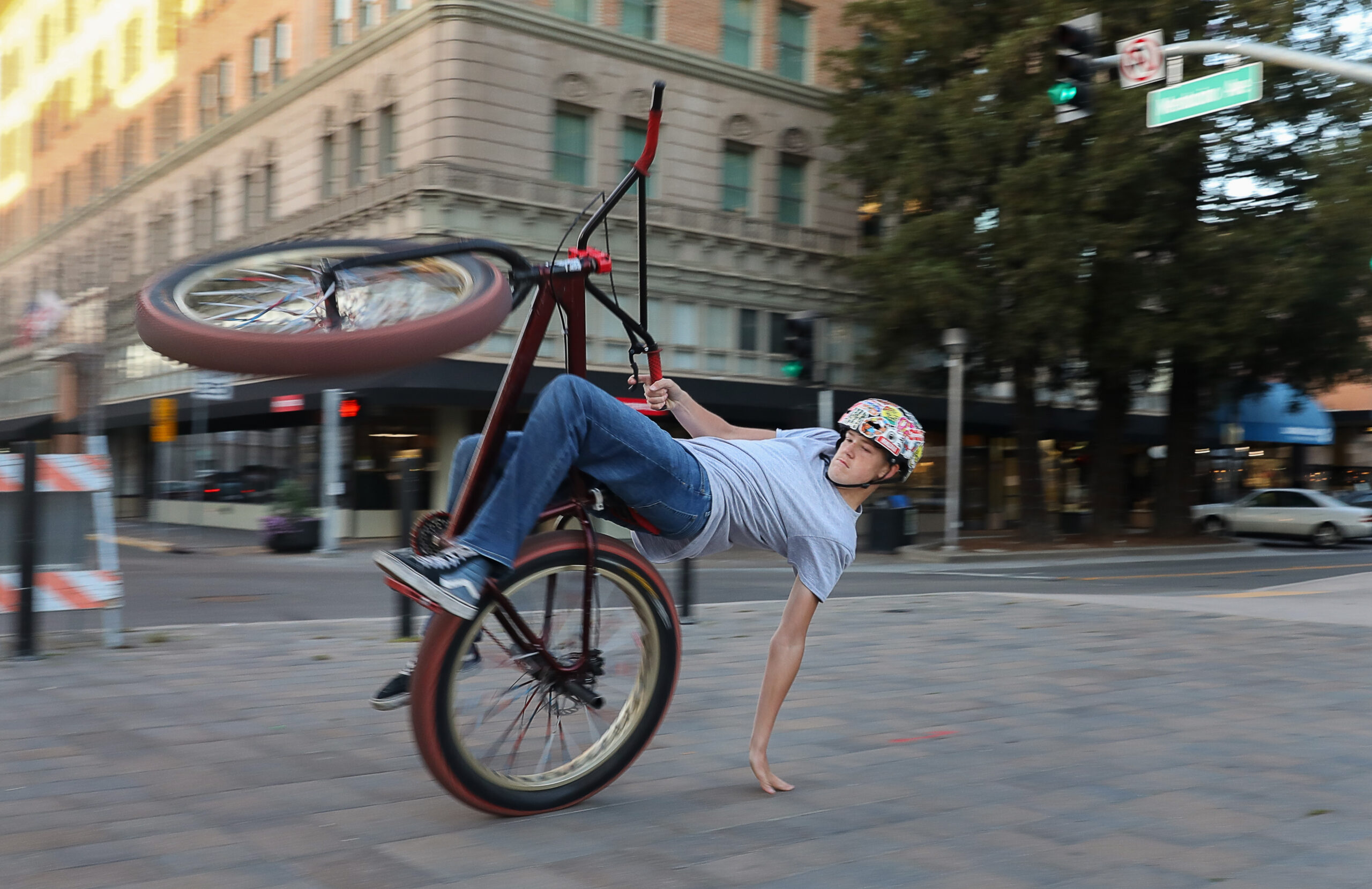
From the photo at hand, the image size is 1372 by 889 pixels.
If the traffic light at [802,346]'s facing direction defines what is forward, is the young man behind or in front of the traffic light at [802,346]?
in front

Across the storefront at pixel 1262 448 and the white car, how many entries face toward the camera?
1

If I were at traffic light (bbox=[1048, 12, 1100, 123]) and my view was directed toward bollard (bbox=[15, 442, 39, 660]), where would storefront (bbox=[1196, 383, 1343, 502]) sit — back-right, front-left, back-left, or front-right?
back-right

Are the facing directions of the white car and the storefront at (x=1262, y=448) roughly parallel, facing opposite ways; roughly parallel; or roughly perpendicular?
roughly perpendicular

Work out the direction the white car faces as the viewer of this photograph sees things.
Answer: facing to the left of the viewer

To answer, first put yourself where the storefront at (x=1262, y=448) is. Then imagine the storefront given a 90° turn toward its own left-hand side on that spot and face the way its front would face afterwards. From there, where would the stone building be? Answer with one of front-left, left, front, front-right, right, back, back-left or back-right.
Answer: back-right

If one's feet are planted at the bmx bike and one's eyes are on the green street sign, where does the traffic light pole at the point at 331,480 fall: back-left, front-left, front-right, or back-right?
front-left

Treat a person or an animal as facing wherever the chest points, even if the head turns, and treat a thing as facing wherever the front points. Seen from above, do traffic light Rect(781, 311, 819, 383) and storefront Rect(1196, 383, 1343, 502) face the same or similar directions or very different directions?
same or similar directions

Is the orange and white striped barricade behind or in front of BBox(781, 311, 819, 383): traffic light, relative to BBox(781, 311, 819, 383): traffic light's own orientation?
in front

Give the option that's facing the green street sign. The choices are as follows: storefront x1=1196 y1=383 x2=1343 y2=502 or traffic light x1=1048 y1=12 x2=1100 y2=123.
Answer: the storefront

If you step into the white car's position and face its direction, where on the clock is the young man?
The young man is roughly at 9 o'clock from the white car.

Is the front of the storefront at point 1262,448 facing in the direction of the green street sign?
yes

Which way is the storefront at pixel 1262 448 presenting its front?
toward the camera

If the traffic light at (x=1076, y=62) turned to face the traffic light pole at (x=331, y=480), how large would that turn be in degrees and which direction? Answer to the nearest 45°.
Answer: approximately 45° to its right

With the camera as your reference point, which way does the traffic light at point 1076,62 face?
facing the viewer and to the left of the viewer

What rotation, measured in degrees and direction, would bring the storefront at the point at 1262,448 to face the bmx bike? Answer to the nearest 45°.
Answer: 0° — it already faces it
